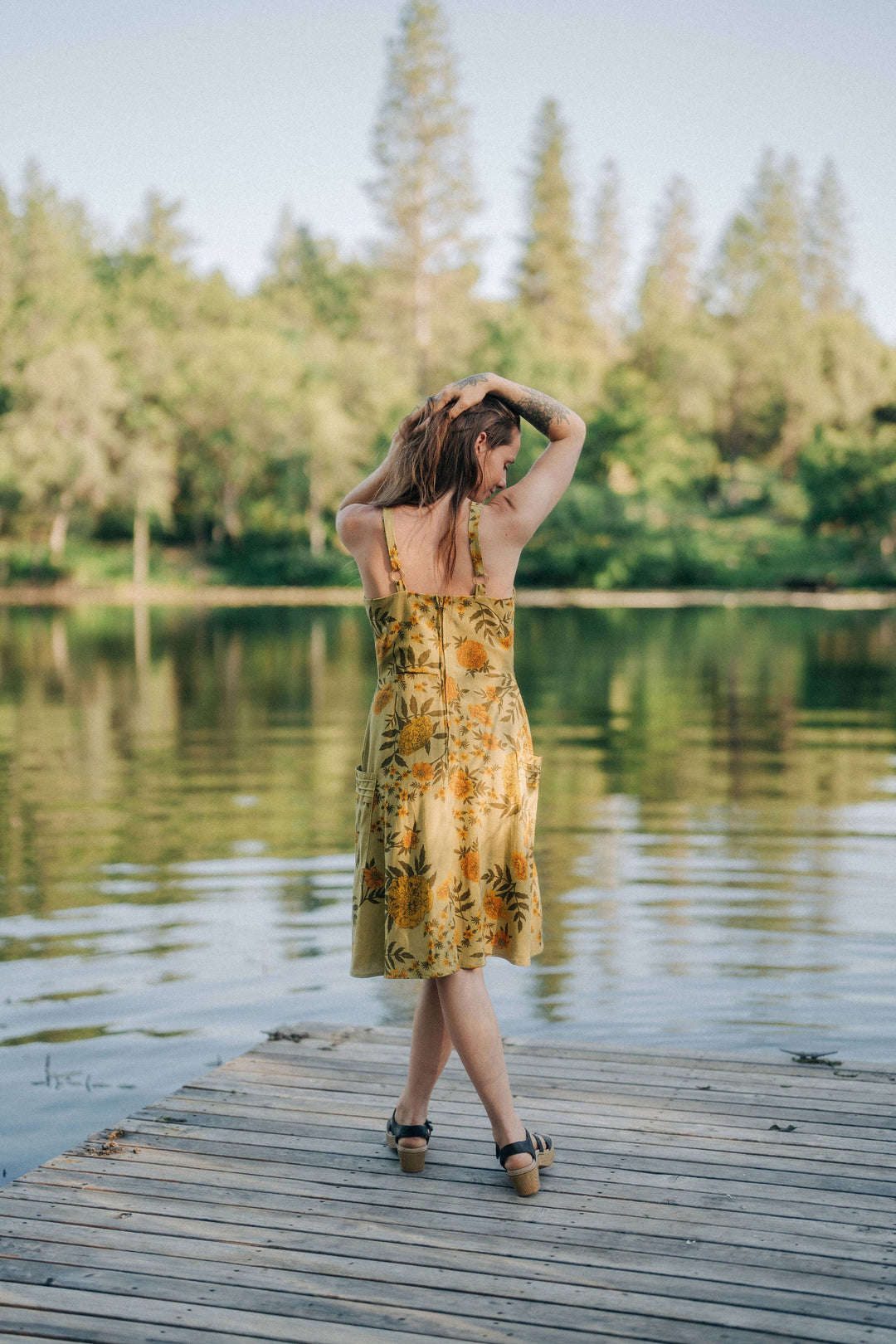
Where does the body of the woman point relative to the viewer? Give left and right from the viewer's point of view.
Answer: facing away from the viewer

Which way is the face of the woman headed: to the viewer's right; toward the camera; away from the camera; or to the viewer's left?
to the viewer's right
